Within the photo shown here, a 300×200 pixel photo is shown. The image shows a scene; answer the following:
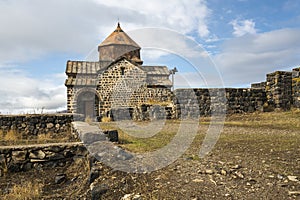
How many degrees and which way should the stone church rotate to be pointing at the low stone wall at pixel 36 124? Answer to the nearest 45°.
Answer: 0° — it already faces it

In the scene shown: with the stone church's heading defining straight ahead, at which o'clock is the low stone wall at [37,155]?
The low stone wall is roughly at 12 o'clock from the stone church.

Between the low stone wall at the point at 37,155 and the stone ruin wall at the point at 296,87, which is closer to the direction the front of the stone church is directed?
the low stone wall

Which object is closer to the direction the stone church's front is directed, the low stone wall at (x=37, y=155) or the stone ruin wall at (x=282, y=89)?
the low stone wall

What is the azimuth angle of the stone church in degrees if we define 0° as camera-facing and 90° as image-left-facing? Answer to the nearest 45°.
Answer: approximately 0°
